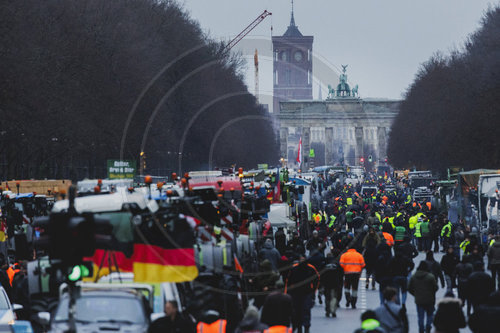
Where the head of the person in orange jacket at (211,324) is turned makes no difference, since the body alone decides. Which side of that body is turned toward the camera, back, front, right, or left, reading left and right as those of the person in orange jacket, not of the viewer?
back

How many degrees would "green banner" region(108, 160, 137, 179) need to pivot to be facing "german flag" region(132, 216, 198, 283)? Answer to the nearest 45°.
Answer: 0° — it already faces it

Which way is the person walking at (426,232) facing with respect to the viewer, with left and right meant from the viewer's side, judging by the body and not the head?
facing away from the viewer

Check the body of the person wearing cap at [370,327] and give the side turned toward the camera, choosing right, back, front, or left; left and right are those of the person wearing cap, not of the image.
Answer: back

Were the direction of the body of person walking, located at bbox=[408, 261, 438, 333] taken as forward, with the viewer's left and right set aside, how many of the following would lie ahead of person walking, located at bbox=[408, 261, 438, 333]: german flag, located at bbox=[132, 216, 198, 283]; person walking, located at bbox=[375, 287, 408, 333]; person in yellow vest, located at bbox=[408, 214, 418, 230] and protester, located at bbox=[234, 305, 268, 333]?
1

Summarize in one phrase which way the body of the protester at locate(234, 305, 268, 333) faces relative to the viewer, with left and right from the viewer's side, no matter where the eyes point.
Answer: facing away from the viewer

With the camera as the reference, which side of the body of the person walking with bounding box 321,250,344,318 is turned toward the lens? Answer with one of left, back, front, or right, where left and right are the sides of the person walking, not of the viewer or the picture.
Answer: back

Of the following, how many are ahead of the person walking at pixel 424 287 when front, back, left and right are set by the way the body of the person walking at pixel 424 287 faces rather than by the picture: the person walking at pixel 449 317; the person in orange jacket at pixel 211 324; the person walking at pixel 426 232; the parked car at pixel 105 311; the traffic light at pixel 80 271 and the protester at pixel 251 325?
1

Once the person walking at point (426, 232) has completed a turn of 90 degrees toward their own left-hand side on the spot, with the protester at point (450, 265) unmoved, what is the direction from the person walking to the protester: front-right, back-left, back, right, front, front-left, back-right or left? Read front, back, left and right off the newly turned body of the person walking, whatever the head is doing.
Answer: left

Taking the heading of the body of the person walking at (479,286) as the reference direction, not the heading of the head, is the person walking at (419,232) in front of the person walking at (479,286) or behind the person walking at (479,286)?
in front

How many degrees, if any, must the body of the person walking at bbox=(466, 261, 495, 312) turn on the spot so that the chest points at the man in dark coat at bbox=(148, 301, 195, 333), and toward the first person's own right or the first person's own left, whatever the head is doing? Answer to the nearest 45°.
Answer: approximately 135° to the first person's own left

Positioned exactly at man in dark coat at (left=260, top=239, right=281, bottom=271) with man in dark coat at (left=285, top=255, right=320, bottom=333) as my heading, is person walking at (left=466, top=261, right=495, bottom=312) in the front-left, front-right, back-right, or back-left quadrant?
front-left

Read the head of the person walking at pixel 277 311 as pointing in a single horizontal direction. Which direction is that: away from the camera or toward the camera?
away from the camera

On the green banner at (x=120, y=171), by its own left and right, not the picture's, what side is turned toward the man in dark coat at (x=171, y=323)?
front

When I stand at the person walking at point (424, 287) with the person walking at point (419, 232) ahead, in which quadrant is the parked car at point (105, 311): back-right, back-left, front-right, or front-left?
back-left
